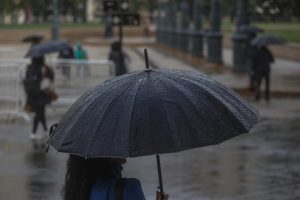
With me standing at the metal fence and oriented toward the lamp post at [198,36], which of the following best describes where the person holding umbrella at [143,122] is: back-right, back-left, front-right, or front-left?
back-right

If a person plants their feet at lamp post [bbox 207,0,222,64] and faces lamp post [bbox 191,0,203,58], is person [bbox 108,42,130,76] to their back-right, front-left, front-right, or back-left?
back-left

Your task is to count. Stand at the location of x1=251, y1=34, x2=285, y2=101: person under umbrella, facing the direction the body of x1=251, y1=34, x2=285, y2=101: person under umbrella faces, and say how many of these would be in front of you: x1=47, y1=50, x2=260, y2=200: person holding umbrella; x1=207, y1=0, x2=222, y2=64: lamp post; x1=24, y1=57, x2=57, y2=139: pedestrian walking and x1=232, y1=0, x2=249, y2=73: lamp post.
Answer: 2
